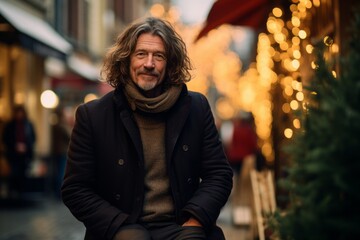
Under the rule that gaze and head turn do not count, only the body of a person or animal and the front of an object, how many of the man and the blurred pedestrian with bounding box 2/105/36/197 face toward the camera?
2

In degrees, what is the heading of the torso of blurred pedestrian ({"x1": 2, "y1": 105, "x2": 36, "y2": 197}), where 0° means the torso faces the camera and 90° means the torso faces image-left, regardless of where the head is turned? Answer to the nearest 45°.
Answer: approximately 0°

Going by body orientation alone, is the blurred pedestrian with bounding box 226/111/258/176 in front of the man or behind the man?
behind

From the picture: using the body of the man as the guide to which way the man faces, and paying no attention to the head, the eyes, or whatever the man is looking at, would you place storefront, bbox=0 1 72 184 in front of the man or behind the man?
behind

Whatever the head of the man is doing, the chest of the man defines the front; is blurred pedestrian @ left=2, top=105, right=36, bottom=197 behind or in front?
behind

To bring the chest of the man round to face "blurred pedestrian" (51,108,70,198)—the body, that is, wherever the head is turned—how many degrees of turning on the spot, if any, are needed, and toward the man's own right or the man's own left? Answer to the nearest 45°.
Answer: approximately 180°

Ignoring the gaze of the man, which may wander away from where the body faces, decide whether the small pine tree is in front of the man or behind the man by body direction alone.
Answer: behind

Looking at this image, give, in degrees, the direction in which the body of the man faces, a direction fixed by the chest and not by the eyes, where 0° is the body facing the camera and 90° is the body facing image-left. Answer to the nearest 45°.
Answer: approximately 0°

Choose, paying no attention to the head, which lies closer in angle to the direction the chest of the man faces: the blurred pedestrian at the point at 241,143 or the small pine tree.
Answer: the small pine tree
